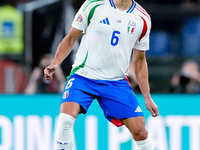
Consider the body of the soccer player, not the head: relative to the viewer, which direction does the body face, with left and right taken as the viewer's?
facing the viewer

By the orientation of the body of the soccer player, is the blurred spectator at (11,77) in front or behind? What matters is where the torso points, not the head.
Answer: behind

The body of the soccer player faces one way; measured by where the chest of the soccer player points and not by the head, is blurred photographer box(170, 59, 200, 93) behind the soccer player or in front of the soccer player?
behind

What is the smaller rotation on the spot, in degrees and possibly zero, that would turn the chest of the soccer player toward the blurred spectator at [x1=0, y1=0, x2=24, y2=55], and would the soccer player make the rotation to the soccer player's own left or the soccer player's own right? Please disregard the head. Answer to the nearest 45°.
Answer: approximately 135° to the soccer player's own right
